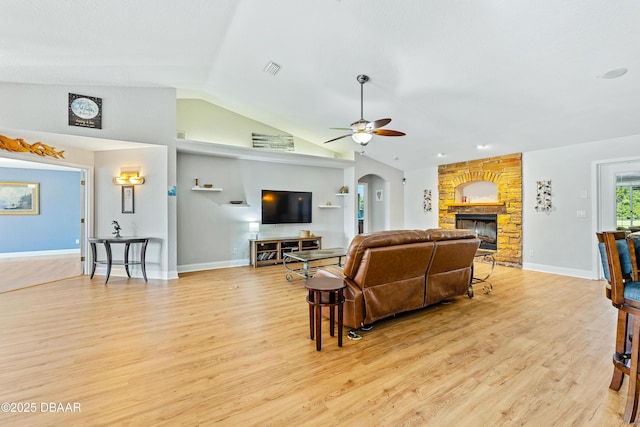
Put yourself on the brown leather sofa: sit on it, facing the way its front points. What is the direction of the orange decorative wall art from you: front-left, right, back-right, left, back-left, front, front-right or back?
front-left

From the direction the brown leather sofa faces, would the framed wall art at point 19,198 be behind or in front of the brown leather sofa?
in front

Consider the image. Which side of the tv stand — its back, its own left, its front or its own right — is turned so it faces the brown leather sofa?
front

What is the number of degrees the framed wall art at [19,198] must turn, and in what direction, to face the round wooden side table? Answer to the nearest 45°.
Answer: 0° — it already faces it

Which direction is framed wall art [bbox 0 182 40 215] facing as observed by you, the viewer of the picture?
facing the viewer

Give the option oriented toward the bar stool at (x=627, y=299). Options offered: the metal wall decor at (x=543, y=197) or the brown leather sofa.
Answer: the metal wall decor

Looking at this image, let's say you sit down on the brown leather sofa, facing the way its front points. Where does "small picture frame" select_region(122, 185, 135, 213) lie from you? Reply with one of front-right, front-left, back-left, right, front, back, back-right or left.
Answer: front-left

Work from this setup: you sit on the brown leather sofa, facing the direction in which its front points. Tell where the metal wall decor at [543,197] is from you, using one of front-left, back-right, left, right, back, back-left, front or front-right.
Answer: right

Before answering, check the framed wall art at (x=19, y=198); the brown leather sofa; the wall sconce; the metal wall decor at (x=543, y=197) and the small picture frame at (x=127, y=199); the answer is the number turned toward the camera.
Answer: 4

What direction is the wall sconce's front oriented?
toward the camera

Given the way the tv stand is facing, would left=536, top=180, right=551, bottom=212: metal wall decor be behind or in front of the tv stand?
in front

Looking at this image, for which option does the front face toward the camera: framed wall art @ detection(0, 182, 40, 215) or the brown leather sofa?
the framed wall art

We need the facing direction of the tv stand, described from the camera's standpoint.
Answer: facing the viewer and to the right of the viewer

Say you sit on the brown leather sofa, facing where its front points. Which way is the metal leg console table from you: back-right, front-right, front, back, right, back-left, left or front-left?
front-left

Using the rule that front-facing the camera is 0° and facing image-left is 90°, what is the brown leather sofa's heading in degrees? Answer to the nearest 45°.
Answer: approximately 135°

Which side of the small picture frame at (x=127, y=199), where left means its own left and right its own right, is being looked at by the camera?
front

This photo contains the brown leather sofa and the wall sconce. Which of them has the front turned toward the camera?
the wall sconce

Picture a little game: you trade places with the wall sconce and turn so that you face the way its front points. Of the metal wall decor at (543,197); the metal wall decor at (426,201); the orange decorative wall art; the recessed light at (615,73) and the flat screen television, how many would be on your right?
1

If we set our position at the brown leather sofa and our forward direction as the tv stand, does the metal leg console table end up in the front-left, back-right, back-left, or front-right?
front-left
